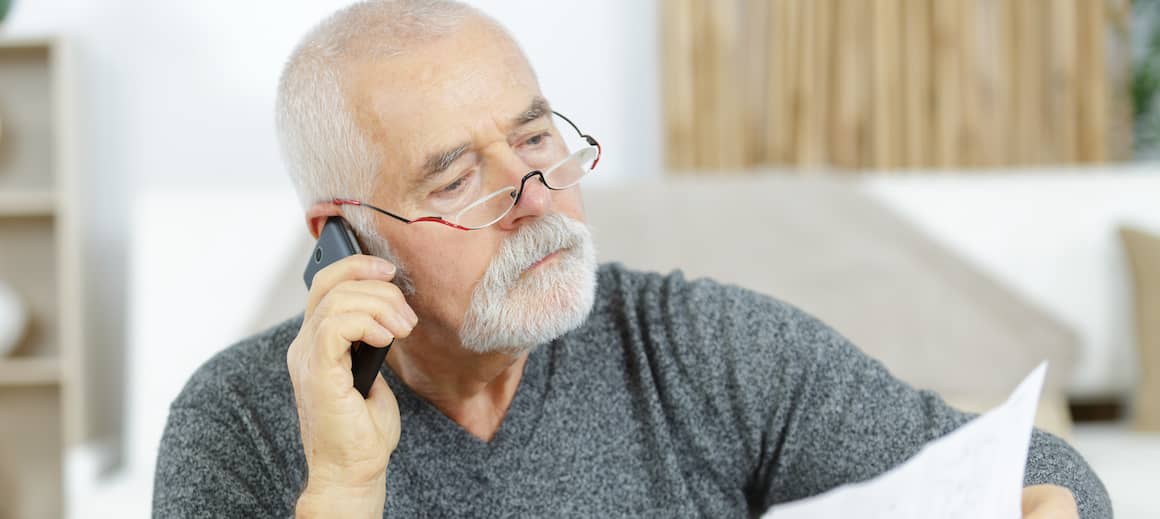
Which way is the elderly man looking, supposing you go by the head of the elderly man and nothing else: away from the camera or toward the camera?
toward the camera

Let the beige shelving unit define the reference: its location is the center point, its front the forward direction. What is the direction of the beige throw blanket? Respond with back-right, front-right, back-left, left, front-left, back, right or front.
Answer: front-left

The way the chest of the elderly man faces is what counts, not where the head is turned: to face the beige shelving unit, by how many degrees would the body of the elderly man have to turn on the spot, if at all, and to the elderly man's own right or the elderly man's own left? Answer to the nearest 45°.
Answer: approximately 135° to the elderly man's own right

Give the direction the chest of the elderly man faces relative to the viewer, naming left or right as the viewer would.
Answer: facing the viewer

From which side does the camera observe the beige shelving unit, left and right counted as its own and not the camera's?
front
